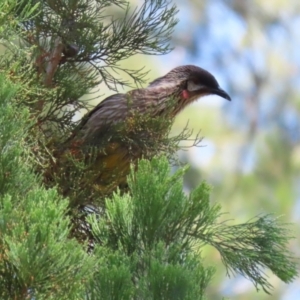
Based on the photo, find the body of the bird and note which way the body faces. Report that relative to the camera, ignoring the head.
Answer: to the viewer's right
